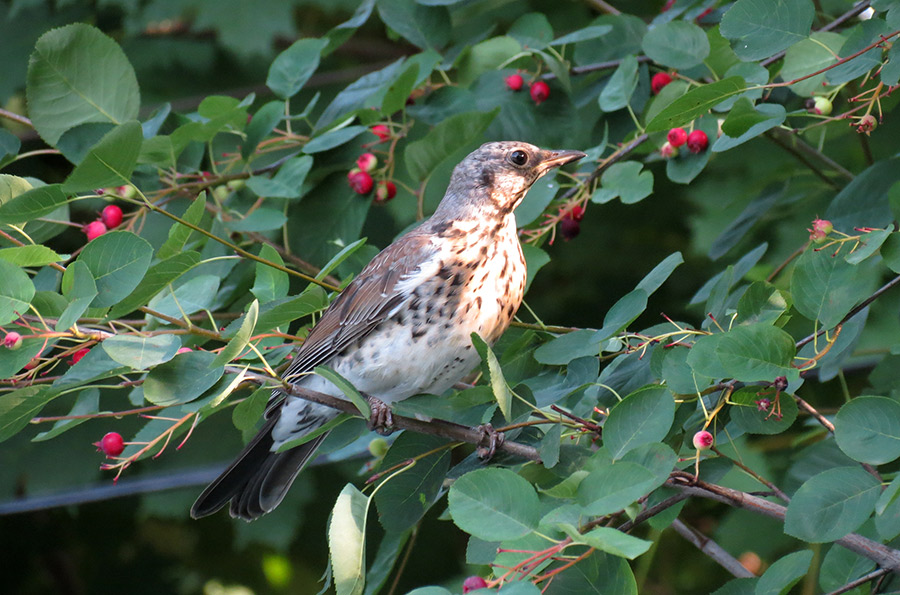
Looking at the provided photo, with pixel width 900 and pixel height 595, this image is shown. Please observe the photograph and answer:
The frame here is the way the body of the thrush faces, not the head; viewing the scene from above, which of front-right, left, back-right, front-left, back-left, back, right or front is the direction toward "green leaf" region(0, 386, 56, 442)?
back-right

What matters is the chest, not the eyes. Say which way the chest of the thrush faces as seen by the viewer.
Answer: to the viewer's right

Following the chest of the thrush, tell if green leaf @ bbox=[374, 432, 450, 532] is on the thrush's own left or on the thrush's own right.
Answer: on the thrush's own right
